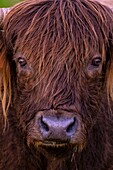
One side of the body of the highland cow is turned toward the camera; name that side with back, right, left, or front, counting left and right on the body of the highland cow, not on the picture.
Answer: front
